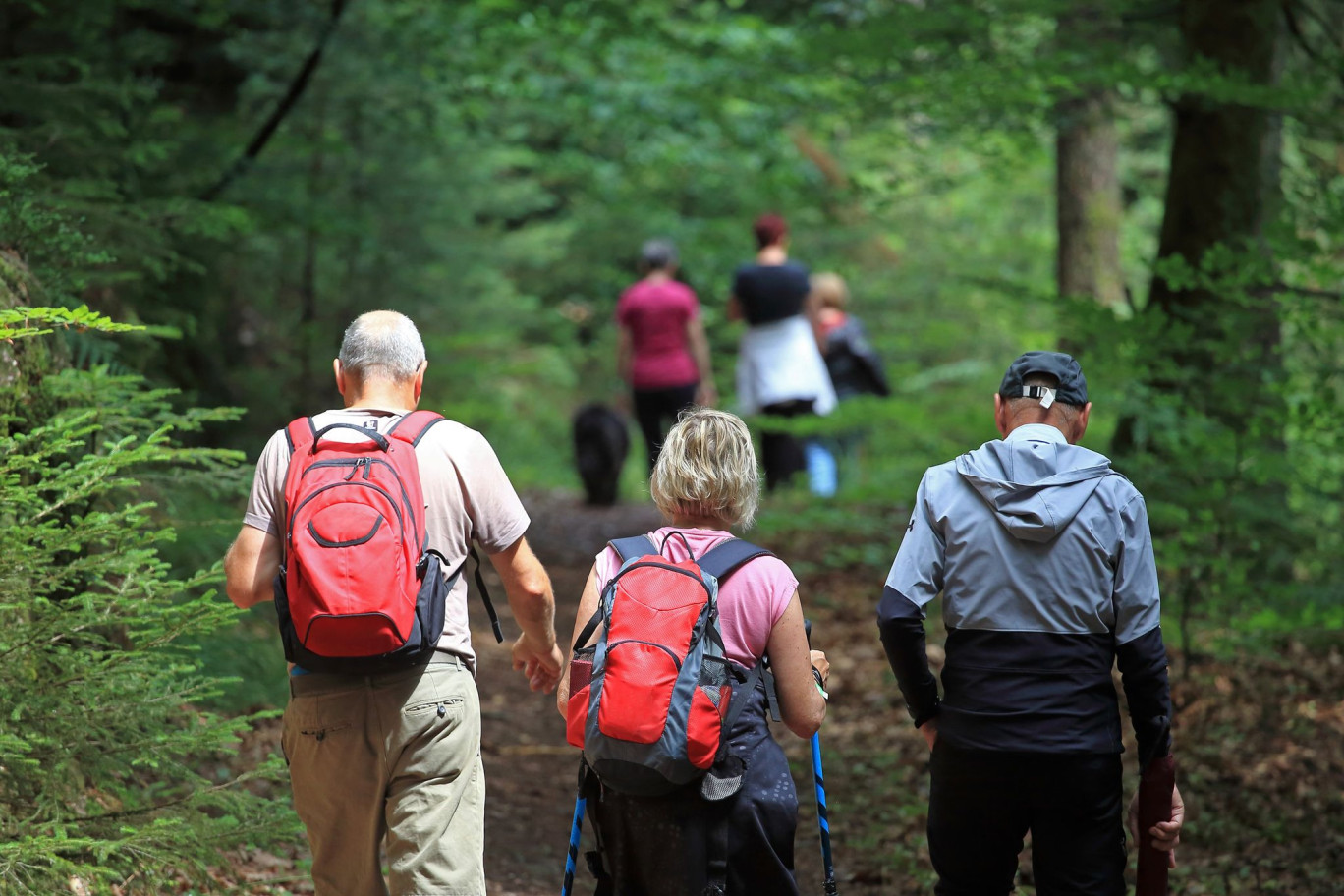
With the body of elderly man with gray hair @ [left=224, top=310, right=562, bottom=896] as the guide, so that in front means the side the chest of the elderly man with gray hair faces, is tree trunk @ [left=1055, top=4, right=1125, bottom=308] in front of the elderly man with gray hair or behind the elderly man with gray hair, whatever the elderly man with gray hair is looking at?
in front

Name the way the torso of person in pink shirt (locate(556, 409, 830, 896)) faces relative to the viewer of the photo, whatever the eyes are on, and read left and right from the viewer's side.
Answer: facing away from the viewer

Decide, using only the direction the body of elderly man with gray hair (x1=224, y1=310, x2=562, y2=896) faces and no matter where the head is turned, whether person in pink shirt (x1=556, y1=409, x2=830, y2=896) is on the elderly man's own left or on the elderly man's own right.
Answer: on the elderly man's own right

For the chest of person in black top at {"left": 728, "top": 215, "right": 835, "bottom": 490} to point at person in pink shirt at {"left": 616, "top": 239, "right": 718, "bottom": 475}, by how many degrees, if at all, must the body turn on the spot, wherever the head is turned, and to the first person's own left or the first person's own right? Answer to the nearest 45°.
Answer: approximately 90° to the first person's own left

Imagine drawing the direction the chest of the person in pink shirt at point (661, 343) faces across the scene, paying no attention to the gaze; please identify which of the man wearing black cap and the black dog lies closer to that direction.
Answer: the black dog

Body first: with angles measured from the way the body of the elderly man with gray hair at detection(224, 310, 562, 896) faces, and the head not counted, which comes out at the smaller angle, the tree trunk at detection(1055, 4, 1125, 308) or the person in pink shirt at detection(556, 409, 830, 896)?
the tree trunk

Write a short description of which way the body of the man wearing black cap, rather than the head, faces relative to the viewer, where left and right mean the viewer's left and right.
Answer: facing away from the viewer

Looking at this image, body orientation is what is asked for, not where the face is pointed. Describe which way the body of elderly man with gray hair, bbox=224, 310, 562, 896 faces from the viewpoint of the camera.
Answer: away from the camera

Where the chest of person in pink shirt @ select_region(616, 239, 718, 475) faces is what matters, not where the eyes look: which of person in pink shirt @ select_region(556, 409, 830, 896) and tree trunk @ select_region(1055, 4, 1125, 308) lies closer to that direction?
the tree trunk

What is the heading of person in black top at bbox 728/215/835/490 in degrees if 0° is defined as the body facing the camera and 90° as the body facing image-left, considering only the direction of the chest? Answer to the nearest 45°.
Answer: approximately 180°

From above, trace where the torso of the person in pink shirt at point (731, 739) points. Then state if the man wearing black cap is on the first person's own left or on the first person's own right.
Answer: on the first person's own right

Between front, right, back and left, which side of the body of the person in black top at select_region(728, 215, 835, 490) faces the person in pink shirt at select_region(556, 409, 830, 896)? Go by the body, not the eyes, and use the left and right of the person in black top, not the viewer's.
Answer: back

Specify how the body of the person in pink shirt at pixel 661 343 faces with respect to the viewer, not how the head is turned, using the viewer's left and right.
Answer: facing away from the viewer

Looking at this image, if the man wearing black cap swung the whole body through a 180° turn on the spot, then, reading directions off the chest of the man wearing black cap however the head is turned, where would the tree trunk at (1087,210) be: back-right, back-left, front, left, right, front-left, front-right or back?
back
